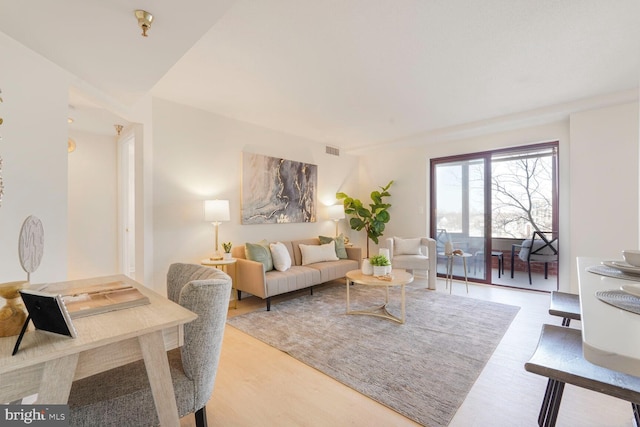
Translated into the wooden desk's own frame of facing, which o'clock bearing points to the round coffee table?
The round coffee table is roughly at 10 o'clock from the wooden desk.

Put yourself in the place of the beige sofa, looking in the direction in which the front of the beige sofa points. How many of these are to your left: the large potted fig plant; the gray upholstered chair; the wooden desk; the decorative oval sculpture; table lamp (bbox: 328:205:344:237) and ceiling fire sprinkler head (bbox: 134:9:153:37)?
2

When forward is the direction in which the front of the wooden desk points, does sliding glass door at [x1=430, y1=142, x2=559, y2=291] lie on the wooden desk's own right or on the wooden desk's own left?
on the wooden desk's own left

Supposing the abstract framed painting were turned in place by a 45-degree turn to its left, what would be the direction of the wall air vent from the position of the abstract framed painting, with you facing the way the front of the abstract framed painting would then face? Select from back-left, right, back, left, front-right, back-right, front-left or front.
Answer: front-left

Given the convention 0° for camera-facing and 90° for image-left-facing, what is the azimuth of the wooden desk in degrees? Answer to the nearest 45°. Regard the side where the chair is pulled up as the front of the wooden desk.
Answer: approximately 315°

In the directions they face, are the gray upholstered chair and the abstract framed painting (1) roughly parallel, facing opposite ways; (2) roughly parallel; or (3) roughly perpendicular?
roughly perpendicular

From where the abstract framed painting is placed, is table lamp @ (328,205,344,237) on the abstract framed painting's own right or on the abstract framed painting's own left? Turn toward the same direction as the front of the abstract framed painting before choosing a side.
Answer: on the abstract framed painting's own left

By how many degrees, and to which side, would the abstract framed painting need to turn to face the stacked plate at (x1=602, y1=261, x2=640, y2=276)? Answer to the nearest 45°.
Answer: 0° — it already faces it

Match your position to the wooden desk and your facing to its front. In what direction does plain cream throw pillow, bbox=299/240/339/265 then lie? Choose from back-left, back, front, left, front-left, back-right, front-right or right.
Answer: left

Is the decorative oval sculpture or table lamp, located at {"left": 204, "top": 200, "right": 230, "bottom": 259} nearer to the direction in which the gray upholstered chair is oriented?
the decorative oval sculpture

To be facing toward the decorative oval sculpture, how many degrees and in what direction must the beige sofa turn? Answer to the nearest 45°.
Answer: approximately 45° to its right

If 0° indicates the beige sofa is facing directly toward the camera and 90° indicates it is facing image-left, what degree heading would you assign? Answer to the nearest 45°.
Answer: approximately 315°

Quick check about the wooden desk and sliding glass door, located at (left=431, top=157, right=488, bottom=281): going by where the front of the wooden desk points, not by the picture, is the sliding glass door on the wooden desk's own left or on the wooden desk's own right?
on the wooden desk's own left

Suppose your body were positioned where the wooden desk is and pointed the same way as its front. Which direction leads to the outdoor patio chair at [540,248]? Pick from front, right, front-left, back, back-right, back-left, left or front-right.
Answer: front-left

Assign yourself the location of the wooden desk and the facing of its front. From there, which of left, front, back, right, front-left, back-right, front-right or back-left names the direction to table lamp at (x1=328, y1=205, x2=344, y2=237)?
left

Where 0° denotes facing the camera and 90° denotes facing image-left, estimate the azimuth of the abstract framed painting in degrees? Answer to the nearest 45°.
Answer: approximately 315°

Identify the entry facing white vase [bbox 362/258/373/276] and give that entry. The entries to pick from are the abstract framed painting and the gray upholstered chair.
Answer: the abstract framed painting

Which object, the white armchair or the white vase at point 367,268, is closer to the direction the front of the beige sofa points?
the white vase
